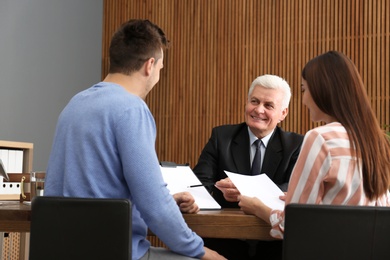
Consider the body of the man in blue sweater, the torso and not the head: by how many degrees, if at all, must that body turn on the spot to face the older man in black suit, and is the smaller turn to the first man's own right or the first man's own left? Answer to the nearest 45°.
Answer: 0° — they already face them

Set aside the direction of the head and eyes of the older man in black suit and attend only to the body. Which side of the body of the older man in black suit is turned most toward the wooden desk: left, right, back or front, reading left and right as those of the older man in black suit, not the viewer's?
front

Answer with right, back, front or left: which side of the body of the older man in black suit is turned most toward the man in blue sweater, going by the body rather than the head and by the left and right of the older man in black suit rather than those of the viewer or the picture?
front

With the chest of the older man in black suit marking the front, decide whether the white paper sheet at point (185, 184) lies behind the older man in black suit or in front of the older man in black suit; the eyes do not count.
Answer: in front

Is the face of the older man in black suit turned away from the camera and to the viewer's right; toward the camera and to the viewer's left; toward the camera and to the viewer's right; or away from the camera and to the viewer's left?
toward the camera and to the viewer's left

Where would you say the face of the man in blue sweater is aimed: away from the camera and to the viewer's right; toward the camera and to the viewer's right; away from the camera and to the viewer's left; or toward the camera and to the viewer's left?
away from the camera and to the viewer's right

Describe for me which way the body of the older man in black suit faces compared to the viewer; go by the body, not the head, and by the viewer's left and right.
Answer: facing the viewer

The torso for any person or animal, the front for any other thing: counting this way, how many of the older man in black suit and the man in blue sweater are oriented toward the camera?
1

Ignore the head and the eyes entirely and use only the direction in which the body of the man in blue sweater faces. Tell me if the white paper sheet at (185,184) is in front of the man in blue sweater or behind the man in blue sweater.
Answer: in front

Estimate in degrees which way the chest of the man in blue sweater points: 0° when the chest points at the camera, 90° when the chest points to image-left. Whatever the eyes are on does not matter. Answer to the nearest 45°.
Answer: approximately 225°
